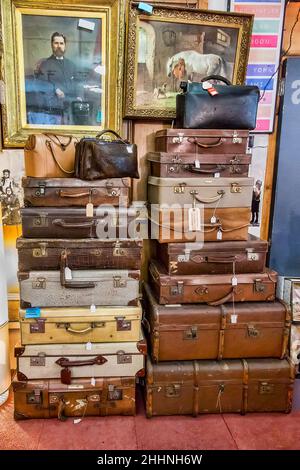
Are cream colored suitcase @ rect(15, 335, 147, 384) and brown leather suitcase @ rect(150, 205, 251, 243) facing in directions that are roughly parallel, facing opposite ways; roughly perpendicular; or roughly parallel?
roughly parallel

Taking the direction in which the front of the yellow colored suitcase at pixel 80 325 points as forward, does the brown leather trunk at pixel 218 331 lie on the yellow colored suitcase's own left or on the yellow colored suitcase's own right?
on the yellow colored suitcase's own left

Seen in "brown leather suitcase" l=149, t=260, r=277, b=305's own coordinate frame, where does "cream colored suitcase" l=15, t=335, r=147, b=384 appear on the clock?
The cream colored suitcase is roughly at 2 o'clock from the brown leather suitcase.

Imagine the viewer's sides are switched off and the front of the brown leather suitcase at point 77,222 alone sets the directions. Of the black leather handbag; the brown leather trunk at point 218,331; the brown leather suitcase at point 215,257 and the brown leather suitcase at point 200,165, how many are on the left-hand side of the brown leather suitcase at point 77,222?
4

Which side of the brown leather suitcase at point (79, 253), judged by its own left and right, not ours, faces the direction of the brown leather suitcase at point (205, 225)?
left

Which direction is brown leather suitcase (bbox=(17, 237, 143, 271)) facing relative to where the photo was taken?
toward the camera

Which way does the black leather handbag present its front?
toward the camera

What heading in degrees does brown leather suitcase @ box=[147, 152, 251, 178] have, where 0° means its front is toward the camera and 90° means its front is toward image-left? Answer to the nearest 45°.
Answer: approximately 0°

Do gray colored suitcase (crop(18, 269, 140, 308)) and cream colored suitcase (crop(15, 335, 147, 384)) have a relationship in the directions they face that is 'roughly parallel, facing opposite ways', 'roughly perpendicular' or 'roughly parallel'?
roughly parallel

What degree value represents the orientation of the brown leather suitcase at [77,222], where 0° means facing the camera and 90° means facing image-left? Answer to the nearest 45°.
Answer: approximately 0°

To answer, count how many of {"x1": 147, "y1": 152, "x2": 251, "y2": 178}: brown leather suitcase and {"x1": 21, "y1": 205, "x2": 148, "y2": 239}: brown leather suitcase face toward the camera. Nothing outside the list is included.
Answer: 2

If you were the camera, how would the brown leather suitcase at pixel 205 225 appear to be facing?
facing the viewer

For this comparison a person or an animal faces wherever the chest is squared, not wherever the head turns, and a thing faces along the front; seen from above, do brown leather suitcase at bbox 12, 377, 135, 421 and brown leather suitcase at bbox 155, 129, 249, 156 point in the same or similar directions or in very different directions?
same or similar directions
